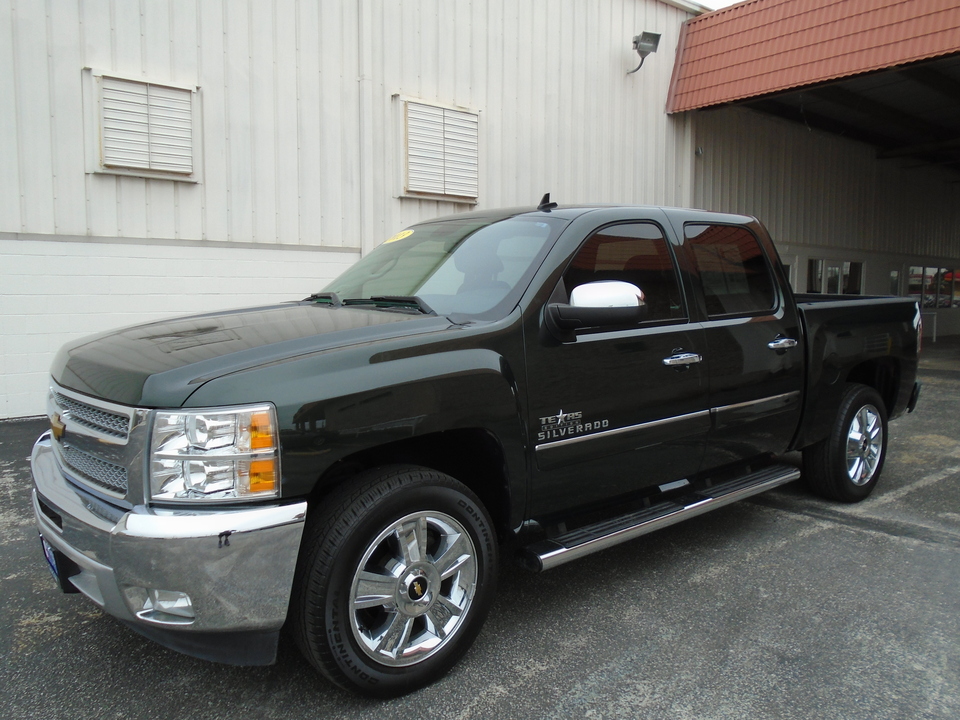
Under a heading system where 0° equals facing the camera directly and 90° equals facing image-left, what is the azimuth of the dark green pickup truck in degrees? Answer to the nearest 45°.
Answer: approximately 45°

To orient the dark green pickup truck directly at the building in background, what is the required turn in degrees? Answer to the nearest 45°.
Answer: approximately 135° to its right
